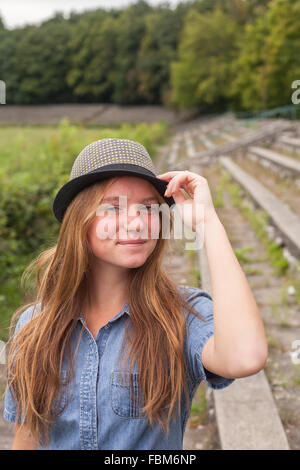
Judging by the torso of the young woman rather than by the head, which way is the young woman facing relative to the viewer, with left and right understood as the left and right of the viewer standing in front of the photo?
facing the viewer

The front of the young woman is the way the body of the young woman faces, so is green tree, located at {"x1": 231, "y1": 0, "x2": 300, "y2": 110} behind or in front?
behind

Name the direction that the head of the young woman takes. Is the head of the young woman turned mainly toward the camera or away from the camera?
toward the camera

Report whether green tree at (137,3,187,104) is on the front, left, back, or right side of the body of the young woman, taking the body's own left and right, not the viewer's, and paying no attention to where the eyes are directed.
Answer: back

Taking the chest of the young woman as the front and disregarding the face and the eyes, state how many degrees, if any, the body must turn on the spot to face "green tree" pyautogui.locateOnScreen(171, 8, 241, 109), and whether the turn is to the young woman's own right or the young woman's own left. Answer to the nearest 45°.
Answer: approximately 180°
